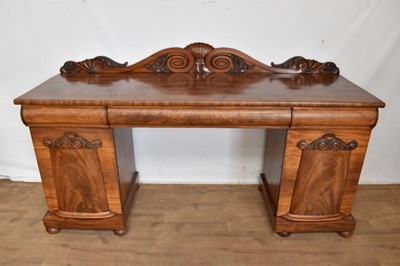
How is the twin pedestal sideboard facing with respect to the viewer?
toward the camera
